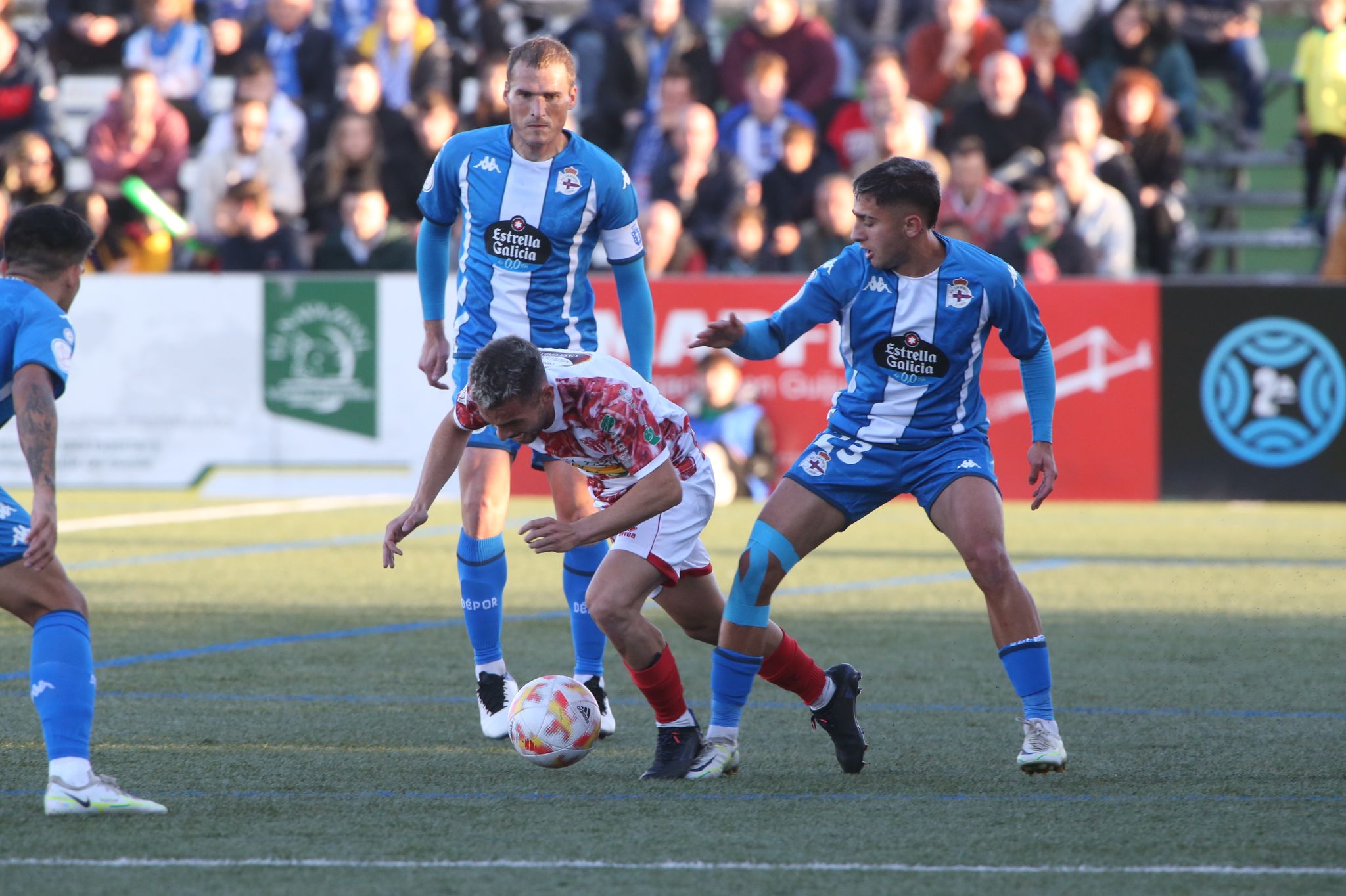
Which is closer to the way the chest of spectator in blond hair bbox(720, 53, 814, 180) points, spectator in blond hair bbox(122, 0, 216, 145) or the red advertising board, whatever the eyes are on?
the red advertising board

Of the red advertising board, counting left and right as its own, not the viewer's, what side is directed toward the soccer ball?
front

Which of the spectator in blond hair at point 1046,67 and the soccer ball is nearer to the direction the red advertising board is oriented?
the soccer ball

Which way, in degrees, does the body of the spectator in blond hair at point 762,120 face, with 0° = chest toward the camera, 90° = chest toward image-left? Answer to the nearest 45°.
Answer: approximately 0°

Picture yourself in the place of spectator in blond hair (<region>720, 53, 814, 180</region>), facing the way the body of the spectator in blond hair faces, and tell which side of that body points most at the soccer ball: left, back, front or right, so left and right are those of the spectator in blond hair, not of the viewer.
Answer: front

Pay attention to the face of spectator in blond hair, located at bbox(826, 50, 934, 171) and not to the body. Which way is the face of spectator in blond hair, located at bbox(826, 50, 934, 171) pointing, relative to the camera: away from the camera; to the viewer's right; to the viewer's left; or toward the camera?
toward the camera

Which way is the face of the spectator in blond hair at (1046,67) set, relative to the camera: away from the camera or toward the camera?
toward the camera

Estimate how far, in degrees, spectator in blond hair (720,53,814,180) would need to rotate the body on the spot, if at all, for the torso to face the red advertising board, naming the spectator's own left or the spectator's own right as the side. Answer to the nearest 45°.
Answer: approximately 45° to the spectator's own left

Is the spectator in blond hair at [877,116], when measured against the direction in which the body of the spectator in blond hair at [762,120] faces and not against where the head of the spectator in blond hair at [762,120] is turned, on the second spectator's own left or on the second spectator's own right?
on the second spectator's own left

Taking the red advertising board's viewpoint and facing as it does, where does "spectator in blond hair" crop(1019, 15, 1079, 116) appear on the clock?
The spectator in blond hair is roughly at 6 o'clock from the red advertising board.

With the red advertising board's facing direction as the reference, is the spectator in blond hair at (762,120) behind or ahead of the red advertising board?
behind

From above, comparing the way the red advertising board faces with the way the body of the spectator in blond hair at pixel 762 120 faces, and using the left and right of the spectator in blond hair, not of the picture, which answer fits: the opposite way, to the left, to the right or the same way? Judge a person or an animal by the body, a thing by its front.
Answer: the same way

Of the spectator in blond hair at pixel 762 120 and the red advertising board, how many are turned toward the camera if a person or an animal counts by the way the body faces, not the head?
2

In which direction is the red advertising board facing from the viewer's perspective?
toward the camera

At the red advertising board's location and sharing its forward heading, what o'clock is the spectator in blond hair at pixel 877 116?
The spectator in blond hair is roughly at 5 o'clock from the red advertising board.

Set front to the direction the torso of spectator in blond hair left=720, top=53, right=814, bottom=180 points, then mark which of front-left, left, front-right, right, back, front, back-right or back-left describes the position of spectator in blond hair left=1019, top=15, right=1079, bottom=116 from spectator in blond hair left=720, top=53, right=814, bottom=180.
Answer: left
